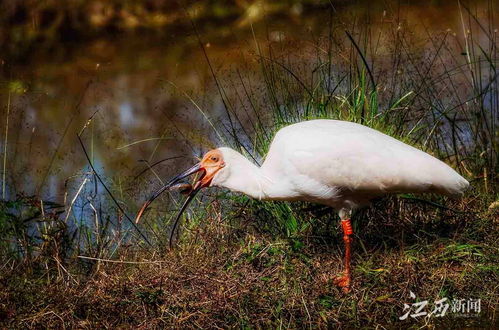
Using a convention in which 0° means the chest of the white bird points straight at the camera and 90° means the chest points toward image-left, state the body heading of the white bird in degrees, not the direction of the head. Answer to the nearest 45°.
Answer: approximately 90°
